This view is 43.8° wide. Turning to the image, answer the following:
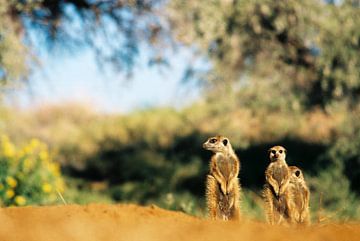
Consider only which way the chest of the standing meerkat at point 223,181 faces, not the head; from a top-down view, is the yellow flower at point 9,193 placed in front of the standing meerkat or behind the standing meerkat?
behind

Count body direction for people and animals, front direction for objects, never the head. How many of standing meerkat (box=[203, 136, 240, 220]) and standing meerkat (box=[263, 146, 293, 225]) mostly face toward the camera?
2

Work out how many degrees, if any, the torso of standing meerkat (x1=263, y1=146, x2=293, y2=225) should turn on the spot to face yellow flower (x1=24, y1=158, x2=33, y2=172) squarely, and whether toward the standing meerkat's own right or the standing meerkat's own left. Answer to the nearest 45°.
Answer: approximately 135° to the standing meerkat's own right

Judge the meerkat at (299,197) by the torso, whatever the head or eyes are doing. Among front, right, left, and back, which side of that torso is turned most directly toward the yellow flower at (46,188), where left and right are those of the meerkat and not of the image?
right

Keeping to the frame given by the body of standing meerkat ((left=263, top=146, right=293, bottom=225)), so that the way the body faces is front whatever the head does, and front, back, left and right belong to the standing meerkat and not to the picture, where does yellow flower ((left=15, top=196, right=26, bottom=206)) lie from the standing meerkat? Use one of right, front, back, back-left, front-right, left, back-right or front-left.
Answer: back-right

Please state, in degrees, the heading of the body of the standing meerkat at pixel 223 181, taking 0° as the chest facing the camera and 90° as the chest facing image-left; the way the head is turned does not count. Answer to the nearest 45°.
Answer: approximately 0°

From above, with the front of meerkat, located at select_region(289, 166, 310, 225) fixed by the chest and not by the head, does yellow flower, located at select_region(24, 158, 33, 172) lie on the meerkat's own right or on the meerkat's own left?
on the meerkat's own right
